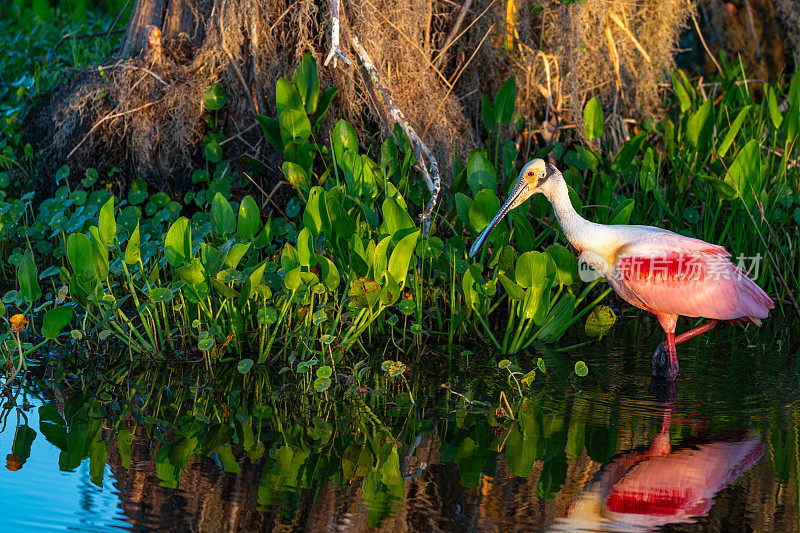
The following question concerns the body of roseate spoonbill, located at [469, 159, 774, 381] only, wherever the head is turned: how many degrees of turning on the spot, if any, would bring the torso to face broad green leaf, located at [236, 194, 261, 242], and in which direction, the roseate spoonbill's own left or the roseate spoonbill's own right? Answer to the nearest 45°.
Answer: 0° — it already faces it

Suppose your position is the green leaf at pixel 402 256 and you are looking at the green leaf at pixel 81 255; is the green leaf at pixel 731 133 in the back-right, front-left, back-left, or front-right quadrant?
back-right

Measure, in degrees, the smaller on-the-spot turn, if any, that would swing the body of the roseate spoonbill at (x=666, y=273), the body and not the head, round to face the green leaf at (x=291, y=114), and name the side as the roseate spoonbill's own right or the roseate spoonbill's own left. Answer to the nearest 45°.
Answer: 0° — it already faces it

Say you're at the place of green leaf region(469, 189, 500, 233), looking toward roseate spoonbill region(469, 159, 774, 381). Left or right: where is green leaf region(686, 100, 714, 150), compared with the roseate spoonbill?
left

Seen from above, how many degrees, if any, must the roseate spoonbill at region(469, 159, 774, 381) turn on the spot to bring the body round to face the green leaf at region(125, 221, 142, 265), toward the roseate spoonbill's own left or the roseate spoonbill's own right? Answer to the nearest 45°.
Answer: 0° — it already faces it

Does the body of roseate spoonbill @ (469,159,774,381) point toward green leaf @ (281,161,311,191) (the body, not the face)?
yes

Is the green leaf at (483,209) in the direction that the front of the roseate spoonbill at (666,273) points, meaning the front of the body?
yes

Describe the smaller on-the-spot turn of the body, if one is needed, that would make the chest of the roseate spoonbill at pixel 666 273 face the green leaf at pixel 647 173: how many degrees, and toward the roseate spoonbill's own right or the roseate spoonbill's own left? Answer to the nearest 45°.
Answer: approximately 90° to the roseate spoonbill's own right

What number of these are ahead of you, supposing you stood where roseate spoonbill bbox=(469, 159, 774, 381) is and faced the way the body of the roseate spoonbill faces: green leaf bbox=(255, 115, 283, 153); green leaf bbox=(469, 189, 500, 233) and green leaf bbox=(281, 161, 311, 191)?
3

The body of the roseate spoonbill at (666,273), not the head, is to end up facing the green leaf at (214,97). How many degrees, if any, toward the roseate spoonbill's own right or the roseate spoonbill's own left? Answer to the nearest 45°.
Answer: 0° — it already faces it

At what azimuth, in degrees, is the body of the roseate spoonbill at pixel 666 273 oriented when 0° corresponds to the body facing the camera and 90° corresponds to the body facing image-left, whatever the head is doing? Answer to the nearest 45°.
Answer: approximately 90°
